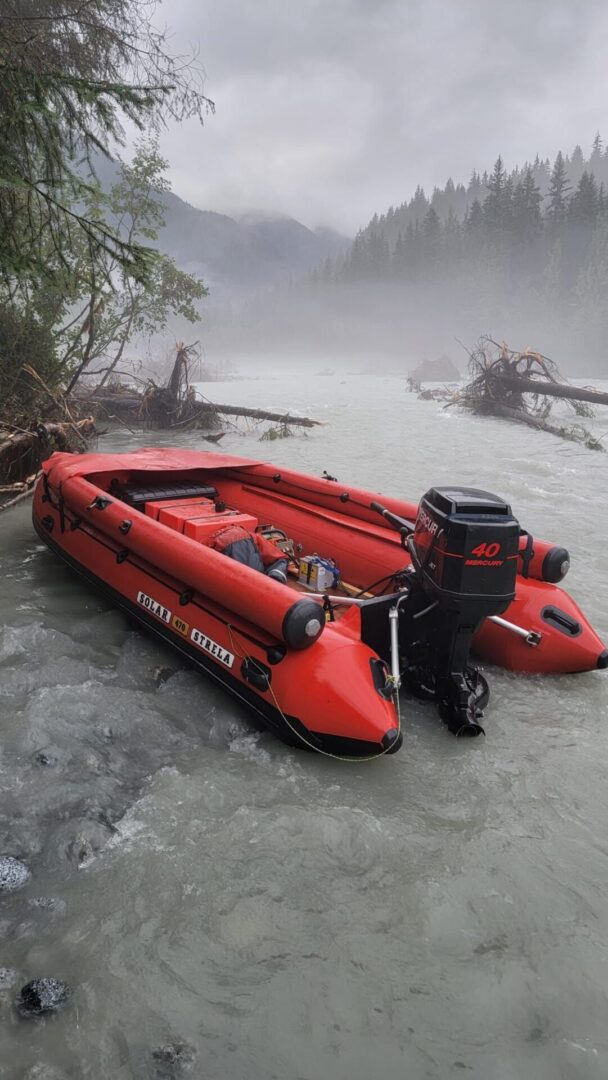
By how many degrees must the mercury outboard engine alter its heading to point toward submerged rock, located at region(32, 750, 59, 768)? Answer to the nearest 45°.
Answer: approximately 90° to its left

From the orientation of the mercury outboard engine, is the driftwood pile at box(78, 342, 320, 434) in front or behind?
in front

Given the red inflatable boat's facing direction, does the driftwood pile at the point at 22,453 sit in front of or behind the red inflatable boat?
in front

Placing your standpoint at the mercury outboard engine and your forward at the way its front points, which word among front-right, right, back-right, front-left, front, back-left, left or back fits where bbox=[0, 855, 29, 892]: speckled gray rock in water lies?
left

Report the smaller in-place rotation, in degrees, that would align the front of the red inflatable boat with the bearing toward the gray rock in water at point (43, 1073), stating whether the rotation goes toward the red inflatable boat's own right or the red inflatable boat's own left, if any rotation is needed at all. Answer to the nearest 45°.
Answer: approximately 135° to the red inflatable boat's own left

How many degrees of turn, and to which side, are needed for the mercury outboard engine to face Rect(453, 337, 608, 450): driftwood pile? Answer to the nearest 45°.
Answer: approximately 45° to its right

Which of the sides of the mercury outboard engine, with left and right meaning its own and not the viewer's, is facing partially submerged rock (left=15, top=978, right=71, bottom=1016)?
left

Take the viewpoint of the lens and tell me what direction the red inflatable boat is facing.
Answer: facing away from the viewer and to the left of the viewer

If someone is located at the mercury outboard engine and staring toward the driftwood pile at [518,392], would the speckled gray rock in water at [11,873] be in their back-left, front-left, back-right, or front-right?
back-left

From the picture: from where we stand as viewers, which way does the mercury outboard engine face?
facing away from the viewer and to the left of the viewer
